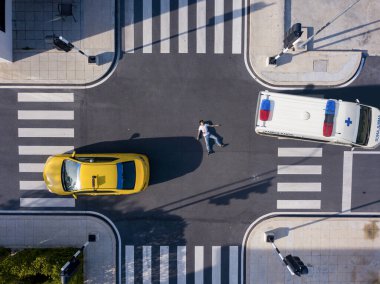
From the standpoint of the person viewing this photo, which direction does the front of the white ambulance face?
facing to the right of the viewer

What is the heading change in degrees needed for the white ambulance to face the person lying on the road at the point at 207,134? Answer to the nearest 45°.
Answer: approximately 180°

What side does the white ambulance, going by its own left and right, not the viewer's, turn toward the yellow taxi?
back
